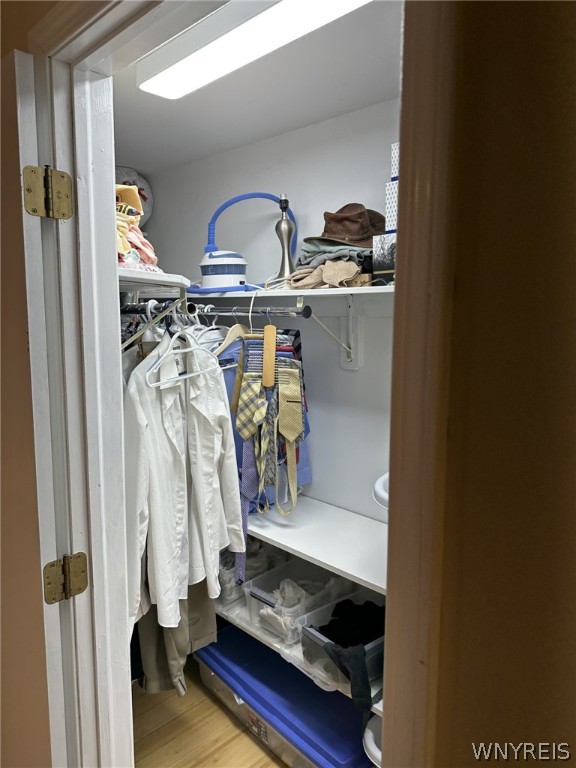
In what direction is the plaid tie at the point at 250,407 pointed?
toward the camera

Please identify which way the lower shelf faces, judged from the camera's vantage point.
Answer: facing the viewer and to the left of the viewer

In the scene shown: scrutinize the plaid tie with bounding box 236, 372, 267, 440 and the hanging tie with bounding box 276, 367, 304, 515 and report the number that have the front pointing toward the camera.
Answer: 2

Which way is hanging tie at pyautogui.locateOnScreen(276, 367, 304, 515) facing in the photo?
toward the camera

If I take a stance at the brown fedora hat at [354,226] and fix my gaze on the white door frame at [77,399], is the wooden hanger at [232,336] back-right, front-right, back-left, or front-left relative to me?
front-right

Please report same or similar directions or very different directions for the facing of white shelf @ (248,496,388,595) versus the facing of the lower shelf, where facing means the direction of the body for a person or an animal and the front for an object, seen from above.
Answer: same or similar directions
